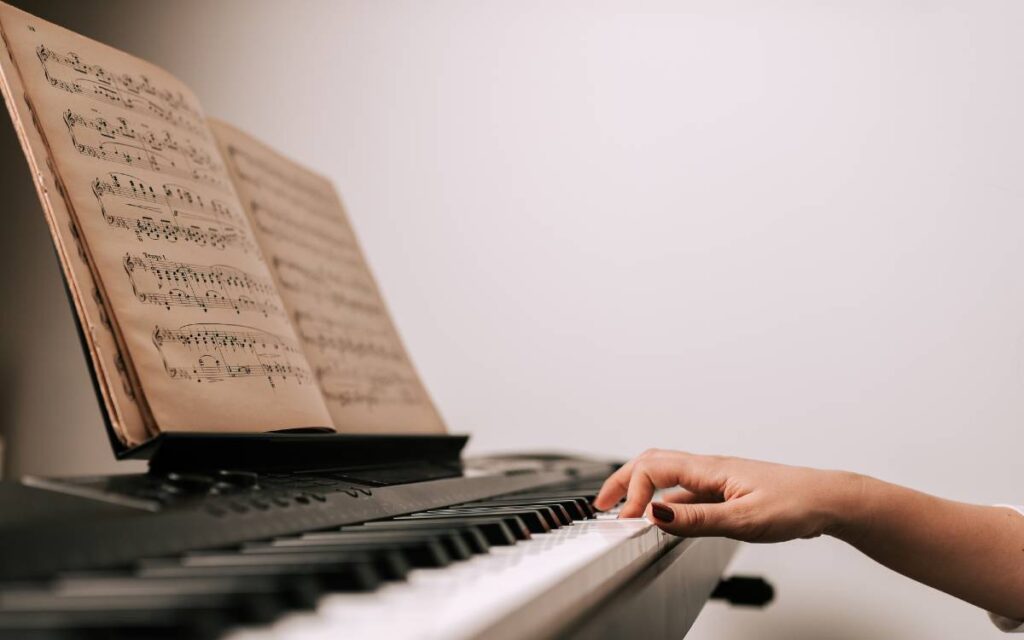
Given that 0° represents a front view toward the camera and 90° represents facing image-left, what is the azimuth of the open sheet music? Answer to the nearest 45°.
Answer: approximately 315°
